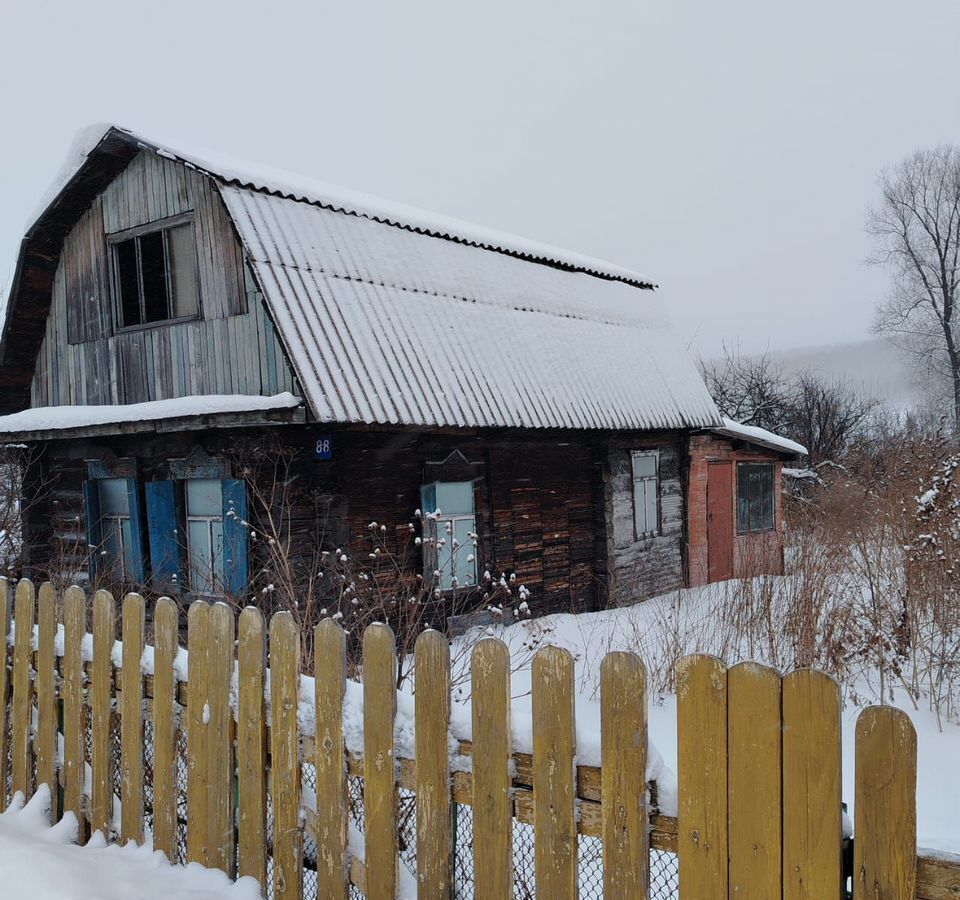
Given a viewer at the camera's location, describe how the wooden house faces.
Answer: facing the viewer and to the left of the viewer

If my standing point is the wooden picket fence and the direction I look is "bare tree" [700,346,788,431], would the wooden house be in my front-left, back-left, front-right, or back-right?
front-left

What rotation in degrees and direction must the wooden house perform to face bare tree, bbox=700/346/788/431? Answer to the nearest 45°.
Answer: approximately 180°

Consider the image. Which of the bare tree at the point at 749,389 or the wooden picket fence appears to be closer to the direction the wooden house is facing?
the wooden picket fence
